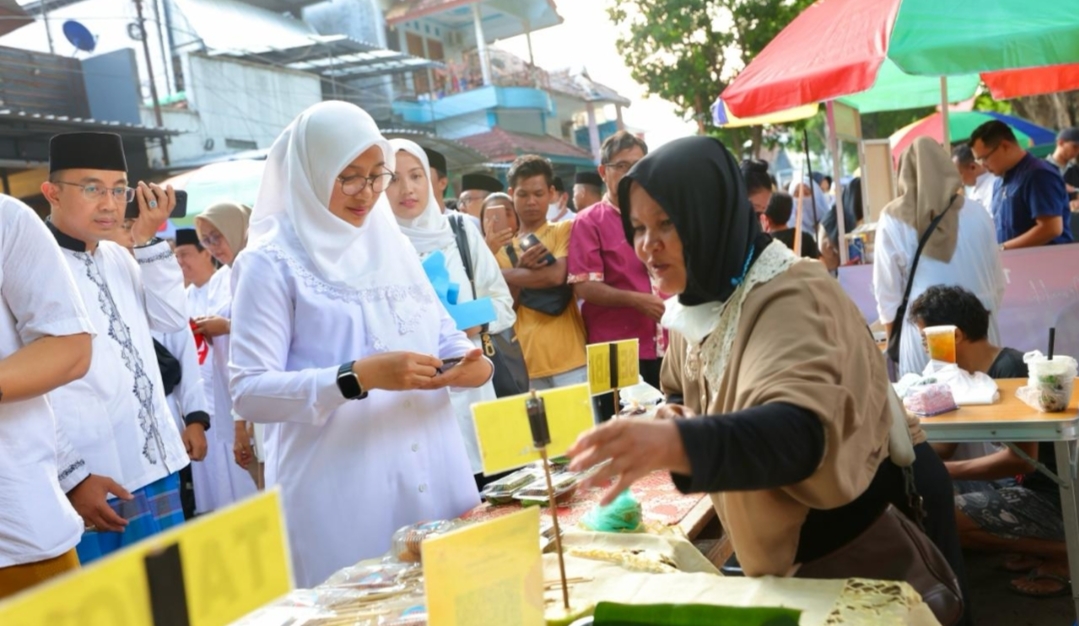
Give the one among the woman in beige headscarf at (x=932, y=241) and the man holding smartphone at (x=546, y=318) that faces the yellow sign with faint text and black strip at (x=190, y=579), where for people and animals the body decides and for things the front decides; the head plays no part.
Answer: the man holding smartphone

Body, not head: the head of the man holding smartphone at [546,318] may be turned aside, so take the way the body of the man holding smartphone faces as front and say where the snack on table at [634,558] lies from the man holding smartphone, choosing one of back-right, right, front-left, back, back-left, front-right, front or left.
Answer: front

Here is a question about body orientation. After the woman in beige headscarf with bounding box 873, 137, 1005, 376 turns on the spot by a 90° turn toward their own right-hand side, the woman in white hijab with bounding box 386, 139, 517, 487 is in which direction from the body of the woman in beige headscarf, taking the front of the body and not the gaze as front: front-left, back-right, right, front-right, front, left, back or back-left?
back-right

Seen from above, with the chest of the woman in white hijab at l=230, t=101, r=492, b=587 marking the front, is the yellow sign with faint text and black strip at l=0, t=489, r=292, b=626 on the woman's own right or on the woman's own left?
on the woman's own right

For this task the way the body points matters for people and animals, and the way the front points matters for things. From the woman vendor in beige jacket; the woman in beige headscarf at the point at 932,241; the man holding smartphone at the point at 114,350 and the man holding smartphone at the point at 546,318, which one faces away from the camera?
the woman in beige headscarf

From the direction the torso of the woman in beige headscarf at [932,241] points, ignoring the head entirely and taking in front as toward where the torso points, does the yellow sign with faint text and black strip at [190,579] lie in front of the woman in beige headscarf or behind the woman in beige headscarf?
behind

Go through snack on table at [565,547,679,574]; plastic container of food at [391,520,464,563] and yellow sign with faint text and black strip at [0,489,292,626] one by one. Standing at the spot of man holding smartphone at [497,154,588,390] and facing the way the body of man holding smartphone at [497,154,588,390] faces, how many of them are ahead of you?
3

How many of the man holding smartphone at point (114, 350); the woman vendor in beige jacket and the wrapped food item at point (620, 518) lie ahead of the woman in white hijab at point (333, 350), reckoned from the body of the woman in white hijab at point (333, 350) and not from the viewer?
2

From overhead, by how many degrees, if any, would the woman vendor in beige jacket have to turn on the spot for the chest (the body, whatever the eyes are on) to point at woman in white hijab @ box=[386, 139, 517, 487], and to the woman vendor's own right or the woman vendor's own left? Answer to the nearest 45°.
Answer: approximately 90° to the woman vendor's own right

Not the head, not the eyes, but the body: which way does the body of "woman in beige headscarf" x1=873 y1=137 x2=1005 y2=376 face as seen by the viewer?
away from the camera

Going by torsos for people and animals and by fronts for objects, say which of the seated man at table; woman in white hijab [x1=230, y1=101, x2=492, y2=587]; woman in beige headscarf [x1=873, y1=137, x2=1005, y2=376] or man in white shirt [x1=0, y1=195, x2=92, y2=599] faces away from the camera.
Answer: the woman in beige headscarf

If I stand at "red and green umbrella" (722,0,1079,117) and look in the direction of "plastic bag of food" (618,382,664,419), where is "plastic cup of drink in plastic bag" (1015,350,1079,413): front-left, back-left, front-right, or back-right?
front-left

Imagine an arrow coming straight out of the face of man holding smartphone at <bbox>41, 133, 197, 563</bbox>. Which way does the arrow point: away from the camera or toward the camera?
toward the camera

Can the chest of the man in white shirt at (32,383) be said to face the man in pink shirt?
no
